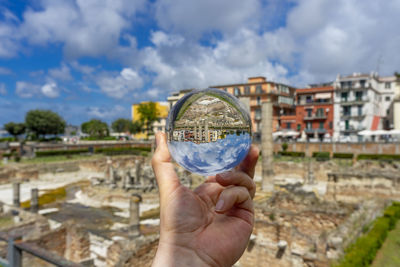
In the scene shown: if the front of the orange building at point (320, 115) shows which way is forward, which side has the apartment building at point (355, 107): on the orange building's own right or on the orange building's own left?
on the orange building's own left

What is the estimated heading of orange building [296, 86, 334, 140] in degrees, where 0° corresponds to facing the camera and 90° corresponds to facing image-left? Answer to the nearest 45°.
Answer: approximately 0°

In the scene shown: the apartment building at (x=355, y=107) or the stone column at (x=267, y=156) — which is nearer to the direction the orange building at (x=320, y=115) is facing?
the stone column

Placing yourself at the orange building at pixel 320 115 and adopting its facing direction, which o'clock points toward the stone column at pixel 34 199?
The stone column is roughly at 1 o'clock from the orange building.

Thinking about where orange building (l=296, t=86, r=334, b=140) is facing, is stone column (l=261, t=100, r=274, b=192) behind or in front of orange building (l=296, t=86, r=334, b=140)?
in front

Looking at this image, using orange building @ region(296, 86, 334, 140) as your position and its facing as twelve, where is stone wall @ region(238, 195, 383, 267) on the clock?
The stone wall is roughly at 12 o'clock from the orange building.

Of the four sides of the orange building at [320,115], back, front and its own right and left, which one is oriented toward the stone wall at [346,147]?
front
